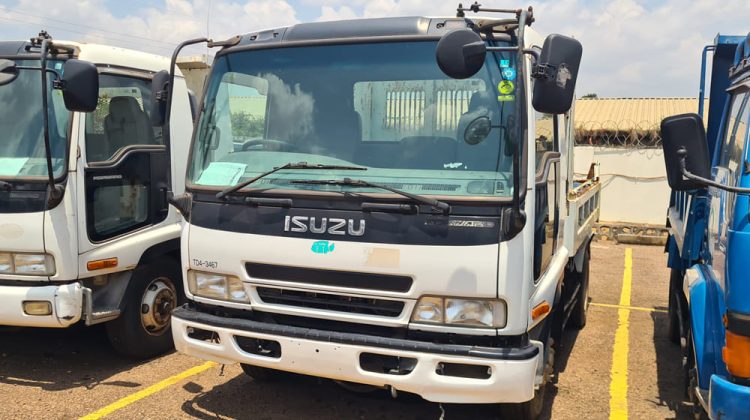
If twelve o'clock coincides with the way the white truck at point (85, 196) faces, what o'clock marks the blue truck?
The blue truck is roughly at 9 o'clock from the white truck.

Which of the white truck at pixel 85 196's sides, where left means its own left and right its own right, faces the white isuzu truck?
left

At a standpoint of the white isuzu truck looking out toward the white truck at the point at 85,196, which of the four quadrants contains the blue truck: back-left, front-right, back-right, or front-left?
back-right

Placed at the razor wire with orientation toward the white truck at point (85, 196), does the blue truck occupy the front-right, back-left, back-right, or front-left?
front-left

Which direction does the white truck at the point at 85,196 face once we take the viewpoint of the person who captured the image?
facing the viewer and to the left of the viewer

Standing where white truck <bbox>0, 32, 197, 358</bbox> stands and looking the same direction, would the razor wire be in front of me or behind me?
behind

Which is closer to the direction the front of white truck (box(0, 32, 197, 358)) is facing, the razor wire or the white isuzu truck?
the white isuzu truck

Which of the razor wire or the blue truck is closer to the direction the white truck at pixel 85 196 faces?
the blue truck
